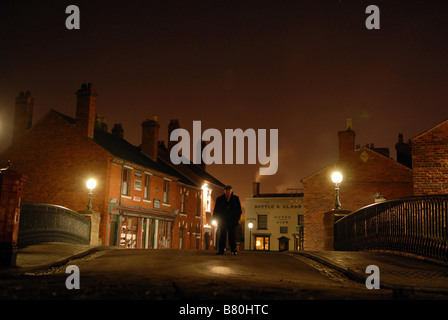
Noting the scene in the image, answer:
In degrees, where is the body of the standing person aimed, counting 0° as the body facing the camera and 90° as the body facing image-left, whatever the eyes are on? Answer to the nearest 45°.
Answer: approximately 0°

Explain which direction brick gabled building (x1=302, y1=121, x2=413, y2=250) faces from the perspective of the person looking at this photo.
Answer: facing to the left of the viewer

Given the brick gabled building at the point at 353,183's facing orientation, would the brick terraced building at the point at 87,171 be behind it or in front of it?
in front

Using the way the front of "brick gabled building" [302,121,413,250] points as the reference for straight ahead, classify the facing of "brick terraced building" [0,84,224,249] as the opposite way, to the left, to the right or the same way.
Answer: the opposite way

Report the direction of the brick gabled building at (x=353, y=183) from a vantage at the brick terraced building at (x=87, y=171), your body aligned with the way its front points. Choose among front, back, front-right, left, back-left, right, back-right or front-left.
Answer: front-left

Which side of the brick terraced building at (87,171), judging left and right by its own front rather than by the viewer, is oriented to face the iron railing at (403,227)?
front

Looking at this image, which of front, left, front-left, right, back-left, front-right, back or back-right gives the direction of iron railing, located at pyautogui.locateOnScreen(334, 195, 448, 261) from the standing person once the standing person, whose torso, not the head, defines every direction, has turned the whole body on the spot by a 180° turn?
right

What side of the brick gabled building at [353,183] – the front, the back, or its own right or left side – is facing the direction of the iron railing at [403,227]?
left
